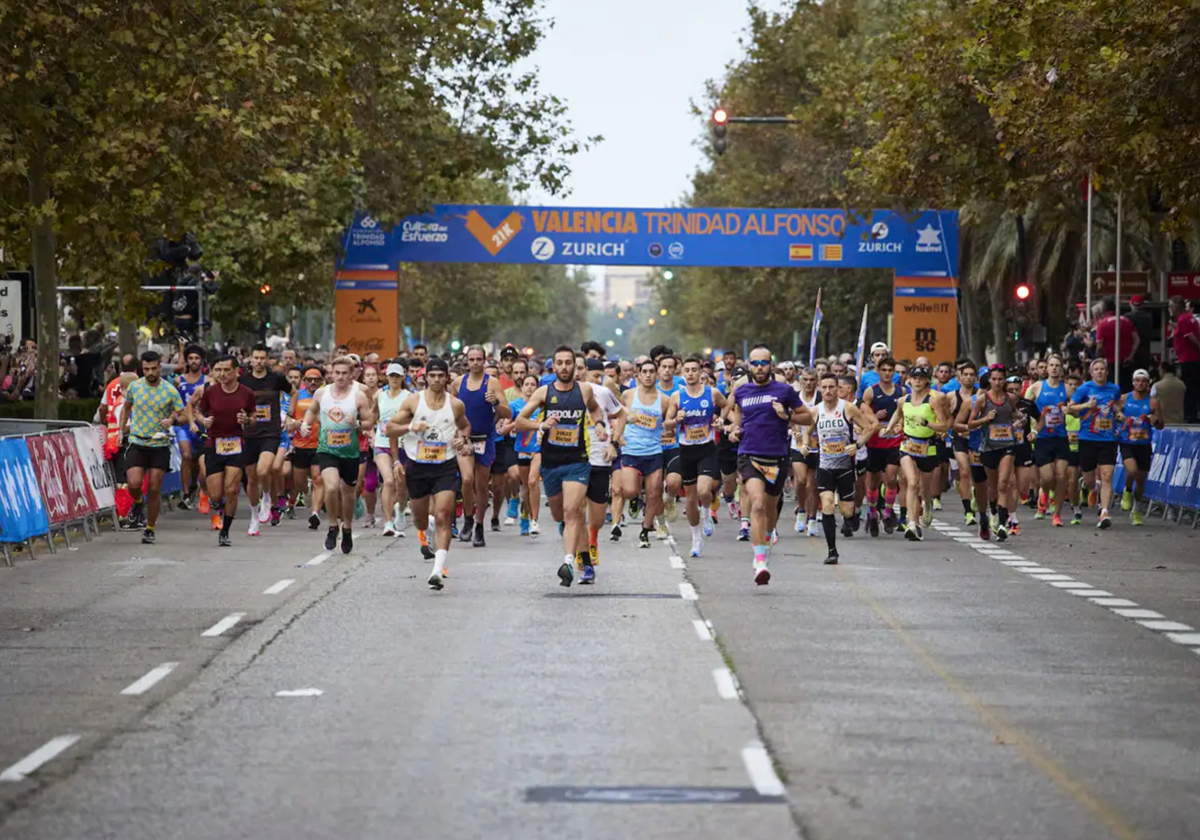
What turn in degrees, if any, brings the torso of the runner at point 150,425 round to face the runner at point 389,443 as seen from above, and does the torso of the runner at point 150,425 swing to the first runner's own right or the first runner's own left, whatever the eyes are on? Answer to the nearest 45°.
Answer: approximately 45° to the first runner's own left

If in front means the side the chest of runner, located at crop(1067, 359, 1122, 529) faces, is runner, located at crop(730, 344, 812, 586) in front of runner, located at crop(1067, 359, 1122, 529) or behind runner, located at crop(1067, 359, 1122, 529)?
in front

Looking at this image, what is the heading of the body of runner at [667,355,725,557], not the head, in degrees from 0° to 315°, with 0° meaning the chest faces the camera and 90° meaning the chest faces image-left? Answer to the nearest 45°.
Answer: approximately 0°

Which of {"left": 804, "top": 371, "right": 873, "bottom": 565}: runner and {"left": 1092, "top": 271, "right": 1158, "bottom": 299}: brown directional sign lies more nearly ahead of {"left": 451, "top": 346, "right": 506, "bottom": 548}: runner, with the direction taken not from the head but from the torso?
the runner

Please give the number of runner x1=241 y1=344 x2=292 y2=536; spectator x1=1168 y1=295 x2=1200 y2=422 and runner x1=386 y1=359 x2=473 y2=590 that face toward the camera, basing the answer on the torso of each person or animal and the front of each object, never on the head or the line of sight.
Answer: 2

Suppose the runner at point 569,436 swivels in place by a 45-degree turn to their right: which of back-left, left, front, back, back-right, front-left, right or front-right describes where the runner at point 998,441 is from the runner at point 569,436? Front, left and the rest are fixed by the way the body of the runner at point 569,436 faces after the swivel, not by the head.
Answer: back

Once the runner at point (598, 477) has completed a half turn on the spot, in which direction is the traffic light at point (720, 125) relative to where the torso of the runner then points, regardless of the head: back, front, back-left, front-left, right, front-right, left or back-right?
front

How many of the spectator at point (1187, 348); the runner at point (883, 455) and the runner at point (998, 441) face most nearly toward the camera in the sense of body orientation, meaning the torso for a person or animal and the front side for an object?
2

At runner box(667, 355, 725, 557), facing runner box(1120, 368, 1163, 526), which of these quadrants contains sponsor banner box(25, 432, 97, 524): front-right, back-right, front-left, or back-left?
back-left

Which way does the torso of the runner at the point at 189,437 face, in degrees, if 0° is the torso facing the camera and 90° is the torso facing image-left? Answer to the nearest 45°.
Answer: approximately 0°
